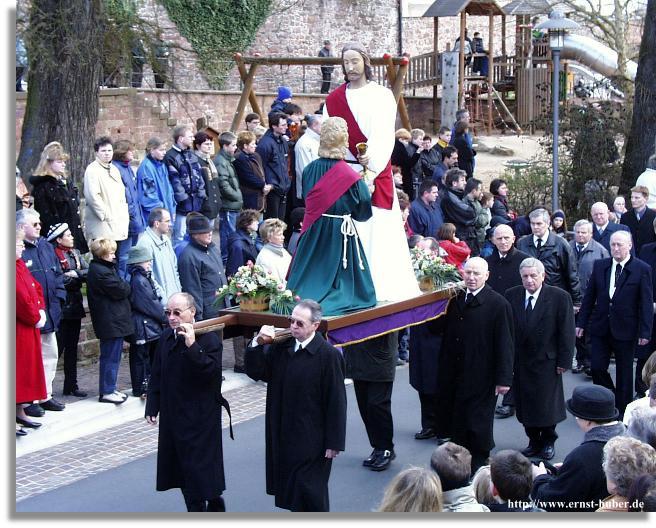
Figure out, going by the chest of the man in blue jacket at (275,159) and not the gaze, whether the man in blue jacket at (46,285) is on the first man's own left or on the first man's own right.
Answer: on the first man's own right

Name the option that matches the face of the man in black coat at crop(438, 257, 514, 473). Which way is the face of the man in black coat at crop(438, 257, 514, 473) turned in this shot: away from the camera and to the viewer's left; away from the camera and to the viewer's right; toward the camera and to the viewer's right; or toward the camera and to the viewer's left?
toward the camera and to the viewer's left

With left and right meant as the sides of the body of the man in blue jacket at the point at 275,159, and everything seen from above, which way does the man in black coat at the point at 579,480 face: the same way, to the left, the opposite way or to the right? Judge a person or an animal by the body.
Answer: the opposite way

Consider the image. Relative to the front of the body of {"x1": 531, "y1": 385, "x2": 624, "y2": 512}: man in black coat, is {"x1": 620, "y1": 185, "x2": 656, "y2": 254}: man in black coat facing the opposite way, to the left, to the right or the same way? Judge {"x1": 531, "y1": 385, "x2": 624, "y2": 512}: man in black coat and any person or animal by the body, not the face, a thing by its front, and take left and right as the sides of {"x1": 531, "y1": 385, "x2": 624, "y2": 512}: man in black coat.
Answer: to the left

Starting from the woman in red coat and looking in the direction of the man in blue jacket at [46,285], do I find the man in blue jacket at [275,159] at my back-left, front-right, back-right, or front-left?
front-right

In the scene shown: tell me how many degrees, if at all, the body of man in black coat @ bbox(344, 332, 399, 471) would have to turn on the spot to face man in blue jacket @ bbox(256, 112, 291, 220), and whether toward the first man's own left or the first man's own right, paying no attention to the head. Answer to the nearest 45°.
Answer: approximately 135° to the first man's own right

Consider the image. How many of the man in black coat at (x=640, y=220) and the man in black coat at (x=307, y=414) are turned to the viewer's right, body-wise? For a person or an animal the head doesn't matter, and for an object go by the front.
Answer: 0

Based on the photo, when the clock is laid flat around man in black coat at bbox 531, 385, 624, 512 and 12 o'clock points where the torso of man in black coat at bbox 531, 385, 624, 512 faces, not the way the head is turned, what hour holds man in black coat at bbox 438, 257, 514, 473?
man in black coat at bbox 438, 257, 514, 473 is roughly at 1 o'clock from man in black coat at bbox 531, 385, 624, 512.

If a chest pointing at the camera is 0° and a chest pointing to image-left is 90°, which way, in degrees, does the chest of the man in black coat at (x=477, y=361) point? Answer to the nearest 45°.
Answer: approximately 45°

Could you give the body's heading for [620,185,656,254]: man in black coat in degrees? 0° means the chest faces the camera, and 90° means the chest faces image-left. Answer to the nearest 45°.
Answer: approximately 45°

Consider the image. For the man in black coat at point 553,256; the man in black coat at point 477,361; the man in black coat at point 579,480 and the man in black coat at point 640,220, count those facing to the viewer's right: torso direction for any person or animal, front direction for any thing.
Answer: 0

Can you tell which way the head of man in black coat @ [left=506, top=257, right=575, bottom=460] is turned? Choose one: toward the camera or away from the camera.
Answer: toward the camera

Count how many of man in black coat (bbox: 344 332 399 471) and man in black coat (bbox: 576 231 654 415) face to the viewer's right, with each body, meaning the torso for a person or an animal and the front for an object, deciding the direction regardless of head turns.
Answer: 0

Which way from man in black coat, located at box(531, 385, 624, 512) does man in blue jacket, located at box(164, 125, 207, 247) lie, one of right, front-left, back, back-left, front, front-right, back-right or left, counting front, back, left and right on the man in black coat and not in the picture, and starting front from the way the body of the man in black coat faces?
front

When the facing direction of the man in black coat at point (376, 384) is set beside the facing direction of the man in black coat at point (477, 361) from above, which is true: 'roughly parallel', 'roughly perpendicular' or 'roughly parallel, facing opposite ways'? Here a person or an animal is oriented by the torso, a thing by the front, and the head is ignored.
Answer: roughly parallel

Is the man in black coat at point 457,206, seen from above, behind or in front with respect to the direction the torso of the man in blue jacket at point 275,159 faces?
in front

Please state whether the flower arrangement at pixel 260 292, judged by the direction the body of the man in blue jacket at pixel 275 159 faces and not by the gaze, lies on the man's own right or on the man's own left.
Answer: on the man's own right
